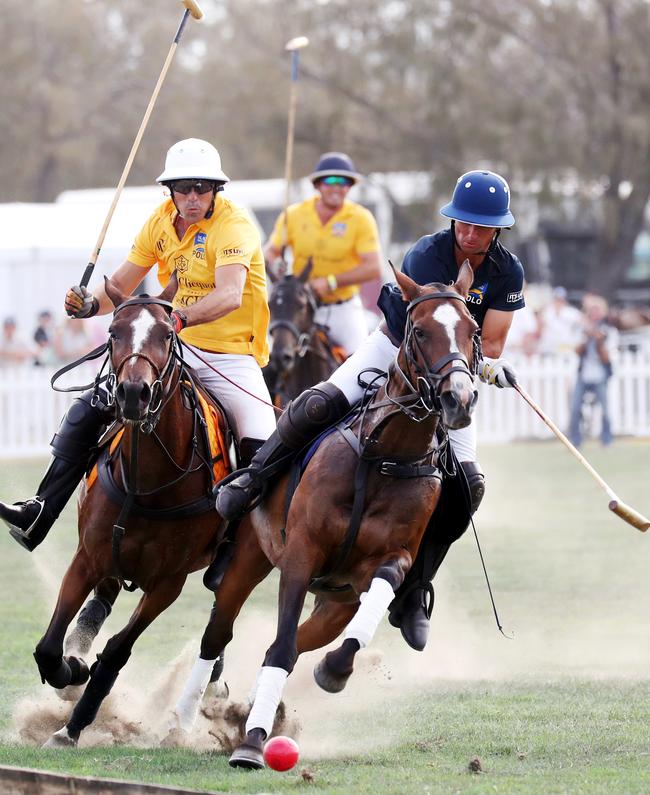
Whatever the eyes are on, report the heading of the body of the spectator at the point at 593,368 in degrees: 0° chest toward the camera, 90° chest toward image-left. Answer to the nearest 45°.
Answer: approximately 0°

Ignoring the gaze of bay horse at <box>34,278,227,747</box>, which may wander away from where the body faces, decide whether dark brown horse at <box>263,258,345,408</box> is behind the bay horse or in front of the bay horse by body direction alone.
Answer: behind

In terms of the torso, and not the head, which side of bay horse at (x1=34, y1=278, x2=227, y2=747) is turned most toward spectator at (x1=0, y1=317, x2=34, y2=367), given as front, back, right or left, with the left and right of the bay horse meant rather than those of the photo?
back

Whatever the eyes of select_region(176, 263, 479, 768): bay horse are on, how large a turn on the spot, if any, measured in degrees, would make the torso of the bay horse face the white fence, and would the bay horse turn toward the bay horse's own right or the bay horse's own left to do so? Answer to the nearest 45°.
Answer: approximately 135° to the bay horse's own left

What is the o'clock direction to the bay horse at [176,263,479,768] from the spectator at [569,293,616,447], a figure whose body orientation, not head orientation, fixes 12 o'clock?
The bay horse is roughly at 12 o'clock from the spectator.

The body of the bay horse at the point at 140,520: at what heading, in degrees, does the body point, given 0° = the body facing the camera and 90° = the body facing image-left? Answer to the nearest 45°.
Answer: approximately 0°

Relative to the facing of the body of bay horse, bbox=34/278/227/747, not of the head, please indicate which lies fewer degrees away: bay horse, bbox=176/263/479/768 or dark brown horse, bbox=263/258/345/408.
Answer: the bay horse

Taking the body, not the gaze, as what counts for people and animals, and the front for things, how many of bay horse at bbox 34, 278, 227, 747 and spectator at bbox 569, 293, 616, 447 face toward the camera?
2

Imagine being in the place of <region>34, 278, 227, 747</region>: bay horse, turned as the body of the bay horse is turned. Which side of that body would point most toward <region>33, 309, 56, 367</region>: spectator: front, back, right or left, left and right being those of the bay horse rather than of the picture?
back
